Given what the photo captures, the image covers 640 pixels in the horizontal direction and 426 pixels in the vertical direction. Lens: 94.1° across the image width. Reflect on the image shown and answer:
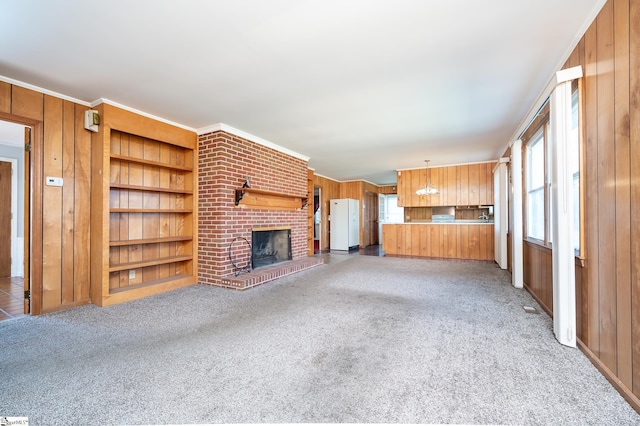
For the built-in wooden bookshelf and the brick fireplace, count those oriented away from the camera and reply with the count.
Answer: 0

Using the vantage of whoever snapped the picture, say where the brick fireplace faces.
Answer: facing the viewer and to the right of the viewer

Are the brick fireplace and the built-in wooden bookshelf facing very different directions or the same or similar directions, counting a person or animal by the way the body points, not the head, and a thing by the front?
same or similar directions

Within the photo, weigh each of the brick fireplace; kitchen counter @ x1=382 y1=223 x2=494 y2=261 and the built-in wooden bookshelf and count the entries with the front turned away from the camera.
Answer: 1

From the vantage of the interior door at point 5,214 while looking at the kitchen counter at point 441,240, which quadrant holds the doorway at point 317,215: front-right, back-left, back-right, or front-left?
front-left

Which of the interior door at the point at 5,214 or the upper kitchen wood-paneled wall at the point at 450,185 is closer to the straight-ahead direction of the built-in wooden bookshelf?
the upper kitchen wood-paneled wall

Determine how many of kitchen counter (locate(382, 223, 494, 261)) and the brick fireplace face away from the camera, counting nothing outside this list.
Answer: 1

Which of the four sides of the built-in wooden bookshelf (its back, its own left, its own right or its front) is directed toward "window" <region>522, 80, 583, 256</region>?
front

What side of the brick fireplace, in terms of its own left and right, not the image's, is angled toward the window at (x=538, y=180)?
front

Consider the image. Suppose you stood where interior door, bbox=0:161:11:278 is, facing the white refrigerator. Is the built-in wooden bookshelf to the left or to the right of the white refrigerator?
right

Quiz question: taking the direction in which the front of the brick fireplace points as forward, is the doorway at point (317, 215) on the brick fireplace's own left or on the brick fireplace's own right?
on the brick fireplace's own left

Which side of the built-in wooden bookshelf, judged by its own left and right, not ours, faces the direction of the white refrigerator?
left

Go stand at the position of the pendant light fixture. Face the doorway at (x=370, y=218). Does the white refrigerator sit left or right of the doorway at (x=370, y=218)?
left

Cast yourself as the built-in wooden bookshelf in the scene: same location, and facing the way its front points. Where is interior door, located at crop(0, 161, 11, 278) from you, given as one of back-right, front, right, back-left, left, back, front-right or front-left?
back

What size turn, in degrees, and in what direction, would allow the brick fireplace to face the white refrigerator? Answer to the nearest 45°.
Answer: approximately 90° to its left
